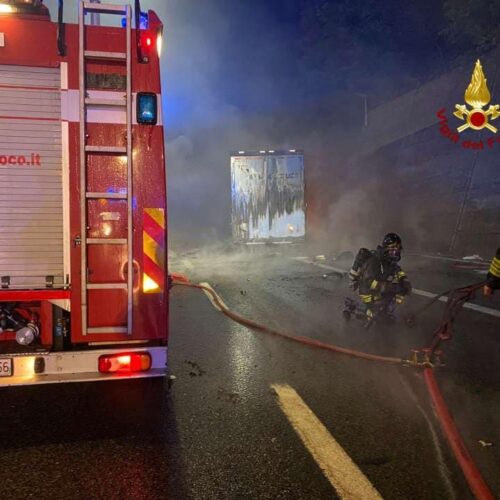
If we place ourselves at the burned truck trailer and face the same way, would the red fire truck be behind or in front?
behind

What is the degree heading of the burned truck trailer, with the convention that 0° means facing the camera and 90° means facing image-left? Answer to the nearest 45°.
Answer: approximately 180°

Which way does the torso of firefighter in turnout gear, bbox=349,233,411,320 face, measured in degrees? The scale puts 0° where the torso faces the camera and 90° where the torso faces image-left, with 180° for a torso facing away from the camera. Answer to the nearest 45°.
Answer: approximately 315°

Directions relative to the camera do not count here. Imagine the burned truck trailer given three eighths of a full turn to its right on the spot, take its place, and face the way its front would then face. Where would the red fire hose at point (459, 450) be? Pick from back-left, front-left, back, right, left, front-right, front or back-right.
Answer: front-right

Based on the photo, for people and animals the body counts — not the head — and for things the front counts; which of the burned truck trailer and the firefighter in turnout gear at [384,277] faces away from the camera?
the burned truck trailer

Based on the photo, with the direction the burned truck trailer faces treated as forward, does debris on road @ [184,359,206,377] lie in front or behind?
behind

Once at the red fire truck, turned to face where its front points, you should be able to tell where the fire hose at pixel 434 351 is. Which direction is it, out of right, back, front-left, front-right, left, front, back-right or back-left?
right

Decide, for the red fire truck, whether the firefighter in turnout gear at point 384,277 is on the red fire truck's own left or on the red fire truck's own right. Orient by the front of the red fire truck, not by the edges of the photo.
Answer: on the red fire truck's own right

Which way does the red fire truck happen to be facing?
away from the camera

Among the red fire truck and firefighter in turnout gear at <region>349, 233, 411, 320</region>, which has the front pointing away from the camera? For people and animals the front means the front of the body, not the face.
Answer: the red fire truck
